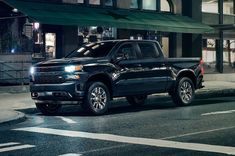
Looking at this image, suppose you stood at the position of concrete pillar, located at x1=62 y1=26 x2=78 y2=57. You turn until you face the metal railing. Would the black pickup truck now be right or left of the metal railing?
left

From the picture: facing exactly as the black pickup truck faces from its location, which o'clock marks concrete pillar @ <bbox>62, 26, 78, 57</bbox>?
The concrete pillar is roughly at 4 o'clock from the black pickup truck.

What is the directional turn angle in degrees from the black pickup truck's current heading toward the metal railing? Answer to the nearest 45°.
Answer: approximately 90° to its right

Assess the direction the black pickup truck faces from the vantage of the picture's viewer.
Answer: facing the viewer and to the left of the viewer
